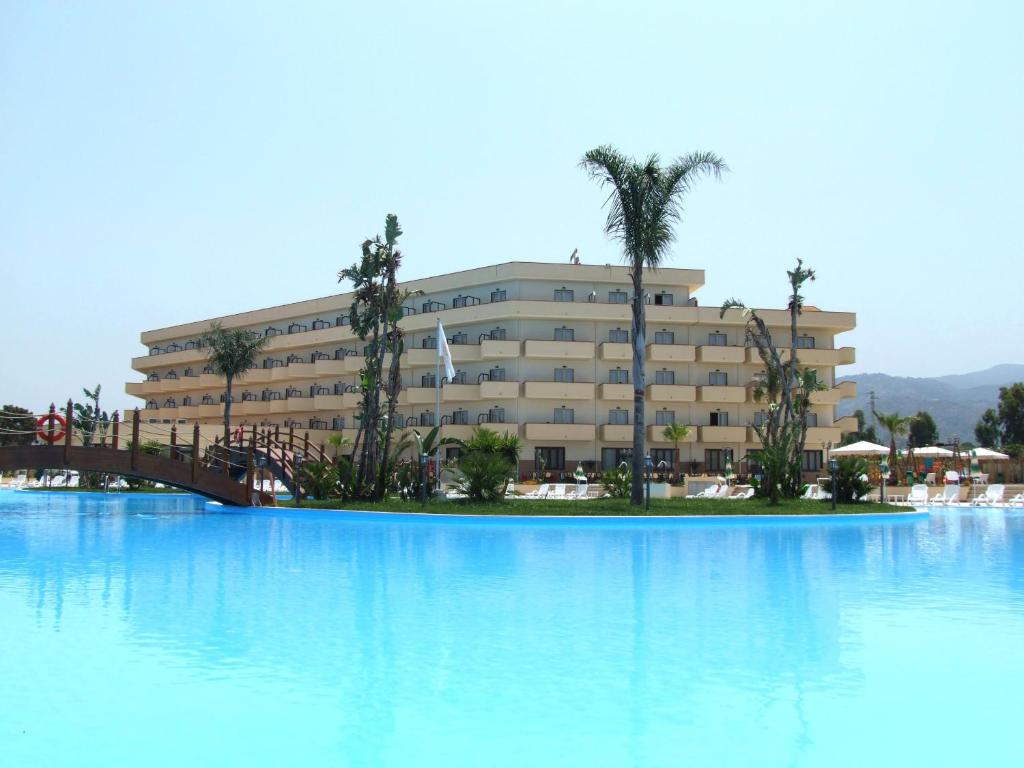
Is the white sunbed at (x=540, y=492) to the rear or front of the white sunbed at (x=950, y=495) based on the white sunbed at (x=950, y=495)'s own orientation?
to the front
